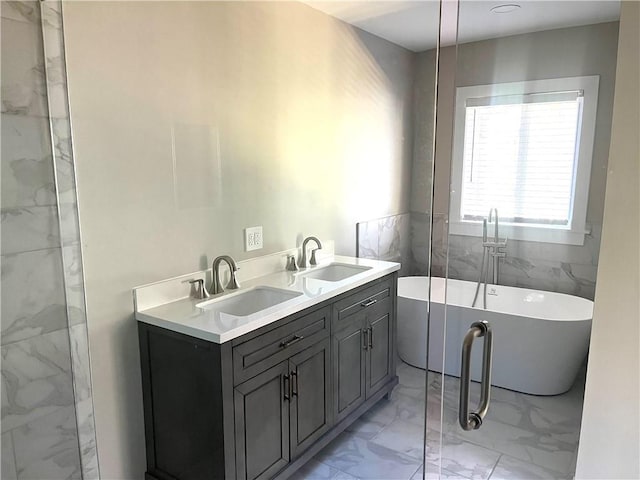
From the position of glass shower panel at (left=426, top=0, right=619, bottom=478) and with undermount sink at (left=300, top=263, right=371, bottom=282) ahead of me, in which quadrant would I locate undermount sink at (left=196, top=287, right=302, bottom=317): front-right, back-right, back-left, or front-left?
front-left

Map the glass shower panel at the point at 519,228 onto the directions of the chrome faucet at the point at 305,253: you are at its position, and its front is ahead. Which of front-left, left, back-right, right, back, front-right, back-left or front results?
front

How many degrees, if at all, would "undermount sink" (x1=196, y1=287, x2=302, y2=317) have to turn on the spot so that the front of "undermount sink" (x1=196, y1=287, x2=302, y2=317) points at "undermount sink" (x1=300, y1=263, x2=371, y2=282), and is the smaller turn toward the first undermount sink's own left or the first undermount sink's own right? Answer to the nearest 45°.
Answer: approximately 90° to the first undermount sink's own left

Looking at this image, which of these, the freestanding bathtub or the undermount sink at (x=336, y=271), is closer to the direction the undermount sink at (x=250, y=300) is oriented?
the freestanding bathtub

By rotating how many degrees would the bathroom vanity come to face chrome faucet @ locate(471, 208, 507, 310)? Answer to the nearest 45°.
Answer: approximately 45° to its left

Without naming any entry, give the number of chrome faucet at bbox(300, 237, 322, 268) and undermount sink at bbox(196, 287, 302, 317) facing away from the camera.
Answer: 0

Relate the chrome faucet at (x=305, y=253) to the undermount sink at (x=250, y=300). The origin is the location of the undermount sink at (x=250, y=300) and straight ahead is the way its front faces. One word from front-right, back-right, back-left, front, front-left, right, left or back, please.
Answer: left

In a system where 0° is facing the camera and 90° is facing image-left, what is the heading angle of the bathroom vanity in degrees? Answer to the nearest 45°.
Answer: approximately 315°

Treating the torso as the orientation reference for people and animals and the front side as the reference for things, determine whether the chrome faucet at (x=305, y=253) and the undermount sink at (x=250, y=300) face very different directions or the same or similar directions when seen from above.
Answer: same or similar directions

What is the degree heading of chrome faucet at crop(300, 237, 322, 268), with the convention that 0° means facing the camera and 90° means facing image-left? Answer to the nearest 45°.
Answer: approximately 315°

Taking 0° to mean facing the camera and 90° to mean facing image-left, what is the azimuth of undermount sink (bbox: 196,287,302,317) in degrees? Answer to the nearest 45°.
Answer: approximately 315°
